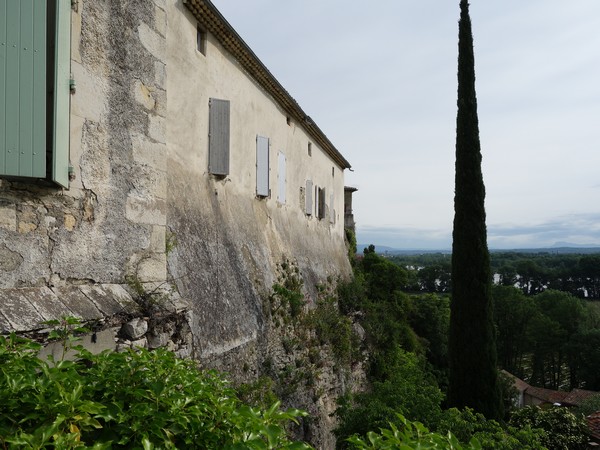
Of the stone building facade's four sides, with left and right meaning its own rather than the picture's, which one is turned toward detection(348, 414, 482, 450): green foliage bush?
front

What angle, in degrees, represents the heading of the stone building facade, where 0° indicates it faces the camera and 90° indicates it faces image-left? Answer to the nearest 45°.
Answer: approximately 315°
